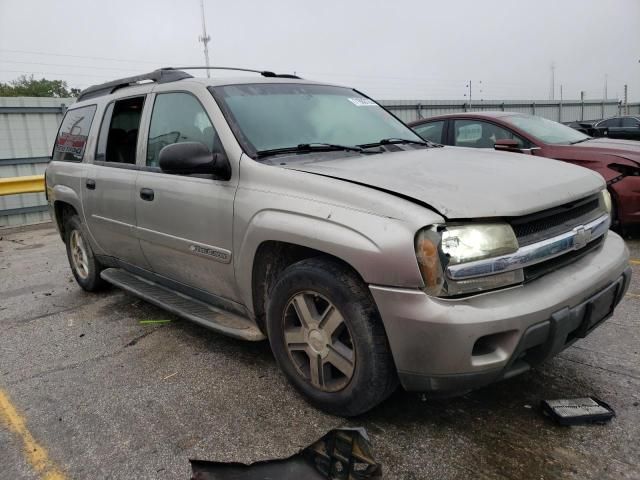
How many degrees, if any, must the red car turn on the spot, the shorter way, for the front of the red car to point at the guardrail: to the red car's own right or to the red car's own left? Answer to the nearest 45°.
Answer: approximately 135° to the red car's own right

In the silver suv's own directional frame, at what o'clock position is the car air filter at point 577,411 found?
The car air filter is roughly at 11 o'clock from the silver suv.

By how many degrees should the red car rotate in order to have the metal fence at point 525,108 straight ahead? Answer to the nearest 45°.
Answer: approximately 135° to its left

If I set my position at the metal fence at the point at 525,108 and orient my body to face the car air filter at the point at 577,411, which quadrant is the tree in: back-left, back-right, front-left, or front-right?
back-right

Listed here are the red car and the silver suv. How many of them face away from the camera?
0

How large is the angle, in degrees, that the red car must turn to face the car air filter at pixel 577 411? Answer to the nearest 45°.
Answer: approximately 45° to its right

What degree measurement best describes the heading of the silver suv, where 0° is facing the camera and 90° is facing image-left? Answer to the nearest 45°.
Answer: approximately 315°

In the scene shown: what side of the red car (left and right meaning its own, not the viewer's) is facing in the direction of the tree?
back

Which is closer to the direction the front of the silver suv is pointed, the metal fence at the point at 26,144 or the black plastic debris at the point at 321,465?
the black plastic debris
